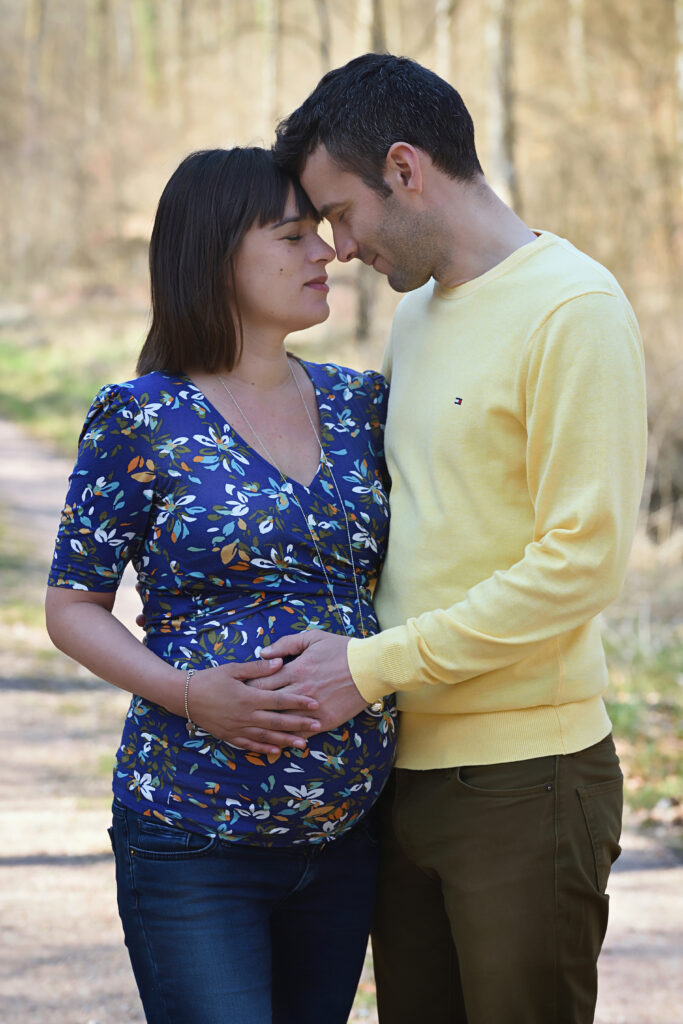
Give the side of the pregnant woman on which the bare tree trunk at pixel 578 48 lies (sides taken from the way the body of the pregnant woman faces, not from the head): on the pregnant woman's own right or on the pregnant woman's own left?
on the pregnant woman's own left

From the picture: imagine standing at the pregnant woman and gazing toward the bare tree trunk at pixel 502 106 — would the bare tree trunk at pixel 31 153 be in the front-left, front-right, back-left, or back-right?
front-left

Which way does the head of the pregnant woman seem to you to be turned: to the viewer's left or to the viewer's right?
to the viewer's right

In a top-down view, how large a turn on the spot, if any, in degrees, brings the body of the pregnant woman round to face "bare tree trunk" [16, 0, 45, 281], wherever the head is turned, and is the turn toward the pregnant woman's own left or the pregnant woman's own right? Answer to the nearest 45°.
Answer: approximately 135° to the pregnant woman's own left

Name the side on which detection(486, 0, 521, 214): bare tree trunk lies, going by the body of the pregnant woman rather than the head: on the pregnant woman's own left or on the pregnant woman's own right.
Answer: on the pregnant woman's own left

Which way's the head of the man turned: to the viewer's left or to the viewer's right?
to the viewer's left

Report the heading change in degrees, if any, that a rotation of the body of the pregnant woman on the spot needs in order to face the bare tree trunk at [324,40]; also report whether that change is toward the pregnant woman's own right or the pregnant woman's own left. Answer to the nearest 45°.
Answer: approximately 135° to the pregnant woman's own left

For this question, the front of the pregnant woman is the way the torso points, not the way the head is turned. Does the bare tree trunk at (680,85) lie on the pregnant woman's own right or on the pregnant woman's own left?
on the pregnant woman's own left

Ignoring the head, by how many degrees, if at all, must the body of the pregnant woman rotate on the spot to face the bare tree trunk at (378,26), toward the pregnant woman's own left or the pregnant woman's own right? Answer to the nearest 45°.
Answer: approximately 135° to the pregnant woman's own left

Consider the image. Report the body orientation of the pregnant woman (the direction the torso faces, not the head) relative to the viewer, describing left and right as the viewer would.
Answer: facing the viewer and to the right of the viewer
